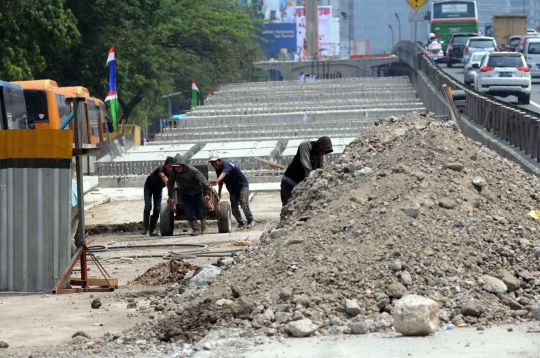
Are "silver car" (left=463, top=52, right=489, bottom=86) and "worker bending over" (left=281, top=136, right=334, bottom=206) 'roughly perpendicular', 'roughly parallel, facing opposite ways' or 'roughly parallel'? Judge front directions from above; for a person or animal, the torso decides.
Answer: roughly perpendicular

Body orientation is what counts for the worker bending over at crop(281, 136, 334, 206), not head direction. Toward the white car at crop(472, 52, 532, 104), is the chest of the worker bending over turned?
no

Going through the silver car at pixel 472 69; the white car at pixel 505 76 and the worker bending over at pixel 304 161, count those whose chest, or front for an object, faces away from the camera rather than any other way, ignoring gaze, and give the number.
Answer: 2

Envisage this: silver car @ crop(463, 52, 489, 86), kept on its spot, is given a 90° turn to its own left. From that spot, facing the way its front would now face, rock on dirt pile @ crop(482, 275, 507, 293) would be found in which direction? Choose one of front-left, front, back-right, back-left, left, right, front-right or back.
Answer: left

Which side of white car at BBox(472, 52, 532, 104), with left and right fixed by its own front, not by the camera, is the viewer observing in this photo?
back

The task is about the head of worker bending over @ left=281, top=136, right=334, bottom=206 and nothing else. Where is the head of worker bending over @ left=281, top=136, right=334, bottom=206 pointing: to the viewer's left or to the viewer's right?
to the viewer's right

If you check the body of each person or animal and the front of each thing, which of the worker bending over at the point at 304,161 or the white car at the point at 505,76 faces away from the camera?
the white car

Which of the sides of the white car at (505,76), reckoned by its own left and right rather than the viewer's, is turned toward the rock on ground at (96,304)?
back

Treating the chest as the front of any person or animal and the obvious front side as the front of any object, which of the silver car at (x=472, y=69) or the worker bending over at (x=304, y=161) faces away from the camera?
the silver car

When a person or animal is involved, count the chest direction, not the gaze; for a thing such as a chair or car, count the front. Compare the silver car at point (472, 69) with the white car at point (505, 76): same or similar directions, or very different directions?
same or similar directions

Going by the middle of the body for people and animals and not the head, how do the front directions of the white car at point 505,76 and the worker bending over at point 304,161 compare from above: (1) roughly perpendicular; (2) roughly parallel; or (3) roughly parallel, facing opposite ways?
roughly perpendicular

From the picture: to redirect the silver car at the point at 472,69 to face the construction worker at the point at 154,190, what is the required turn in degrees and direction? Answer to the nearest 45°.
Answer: approximately 180°

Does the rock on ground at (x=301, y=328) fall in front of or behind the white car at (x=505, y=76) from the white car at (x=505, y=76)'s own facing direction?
behind

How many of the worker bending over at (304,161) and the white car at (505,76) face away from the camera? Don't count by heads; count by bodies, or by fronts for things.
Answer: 1

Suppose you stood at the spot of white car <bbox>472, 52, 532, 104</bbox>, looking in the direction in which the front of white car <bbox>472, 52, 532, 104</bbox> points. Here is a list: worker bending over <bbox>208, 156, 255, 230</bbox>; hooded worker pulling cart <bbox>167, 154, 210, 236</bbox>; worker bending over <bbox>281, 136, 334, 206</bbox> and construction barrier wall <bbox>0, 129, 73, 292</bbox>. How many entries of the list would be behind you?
4

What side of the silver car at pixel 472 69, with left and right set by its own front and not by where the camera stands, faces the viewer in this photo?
back

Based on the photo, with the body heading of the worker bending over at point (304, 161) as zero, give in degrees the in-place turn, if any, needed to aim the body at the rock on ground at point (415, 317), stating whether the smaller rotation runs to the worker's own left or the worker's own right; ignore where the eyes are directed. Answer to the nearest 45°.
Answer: approximately 90° to the worker's own right

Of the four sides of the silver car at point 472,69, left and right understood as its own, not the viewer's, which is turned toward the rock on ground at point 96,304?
back
